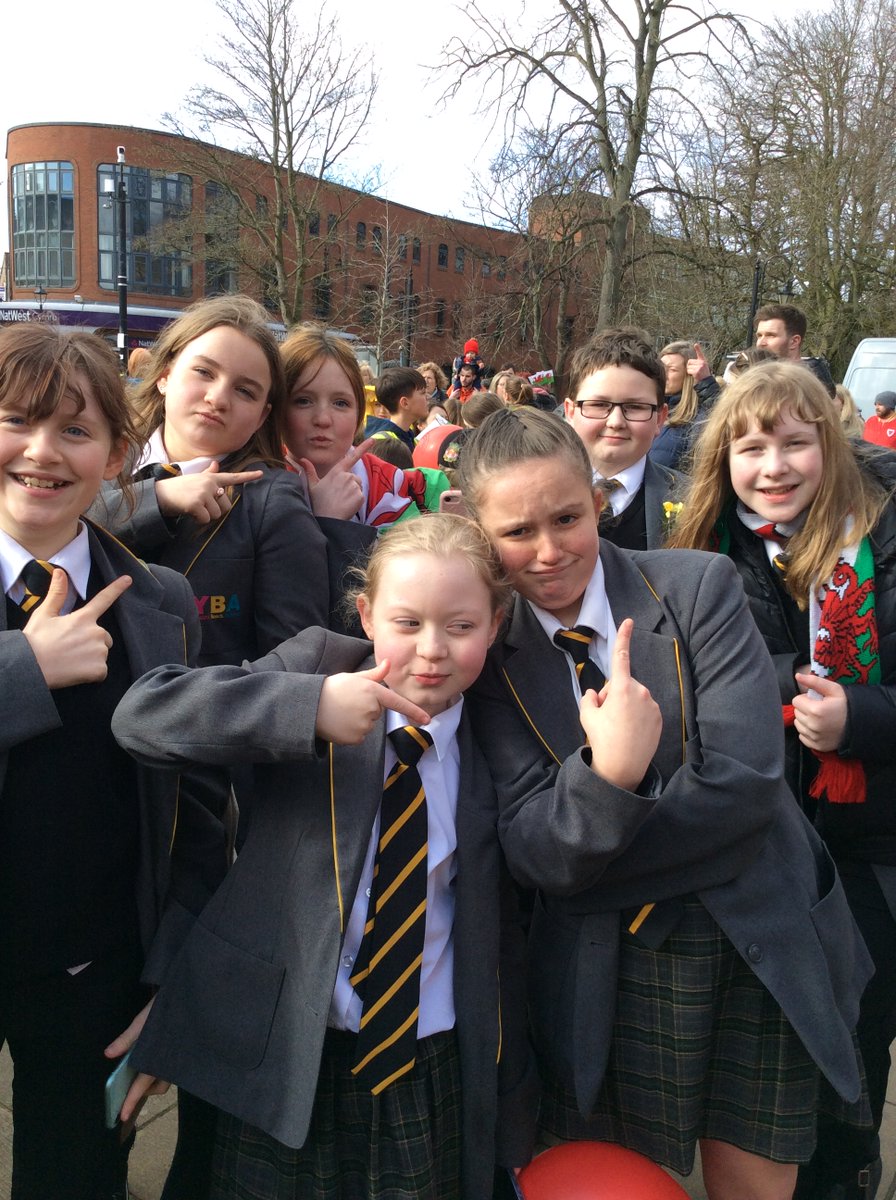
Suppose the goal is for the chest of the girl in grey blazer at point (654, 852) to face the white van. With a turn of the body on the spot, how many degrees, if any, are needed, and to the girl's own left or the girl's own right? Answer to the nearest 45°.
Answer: approximately 180°

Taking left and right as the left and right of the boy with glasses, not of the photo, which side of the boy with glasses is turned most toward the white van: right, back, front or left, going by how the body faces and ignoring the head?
back

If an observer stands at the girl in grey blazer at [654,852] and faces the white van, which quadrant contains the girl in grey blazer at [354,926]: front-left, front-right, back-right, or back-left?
back-left

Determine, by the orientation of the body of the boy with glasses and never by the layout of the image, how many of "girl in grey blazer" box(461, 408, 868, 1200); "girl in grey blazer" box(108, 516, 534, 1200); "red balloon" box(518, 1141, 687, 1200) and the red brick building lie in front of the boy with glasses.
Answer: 3

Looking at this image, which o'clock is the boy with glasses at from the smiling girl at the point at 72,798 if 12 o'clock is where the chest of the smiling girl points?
The boy with glasses is roughly at 8 o'clock from the smiling girl.

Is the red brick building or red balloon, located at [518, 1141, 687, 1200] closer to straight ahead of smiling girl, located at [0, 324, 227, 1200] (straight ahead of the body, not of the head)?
the red balloon

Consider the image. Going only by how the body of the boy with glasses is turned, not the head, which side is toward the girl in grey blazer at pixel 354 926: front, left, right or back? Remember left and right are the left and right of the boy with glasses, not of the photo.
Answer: front

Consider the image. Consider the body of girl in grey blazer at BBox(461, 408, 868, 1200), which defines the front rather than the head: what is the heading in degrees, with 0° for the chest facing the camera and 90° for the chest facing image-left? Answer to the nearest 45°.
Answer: approximately 0°

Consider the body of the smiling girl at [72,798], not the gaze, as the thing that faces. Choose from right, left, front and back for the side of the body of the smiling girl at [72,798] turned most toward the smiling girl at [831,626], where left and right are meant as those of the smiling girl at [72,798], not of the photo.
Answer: left

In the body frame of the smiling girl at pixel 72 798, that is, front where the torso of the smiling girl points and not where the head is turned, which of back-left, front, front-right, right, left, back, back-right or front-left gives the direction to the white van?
back-left

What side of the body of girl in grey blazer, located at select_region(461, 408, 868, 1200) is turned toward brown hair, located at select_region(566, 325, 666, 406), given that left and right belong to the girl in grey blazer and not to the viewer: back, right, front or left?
back

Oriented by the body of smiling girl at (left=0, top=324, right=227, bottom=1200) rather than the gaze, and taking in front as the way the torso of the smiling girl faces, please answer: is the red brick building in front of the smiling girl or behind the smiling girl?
behind
